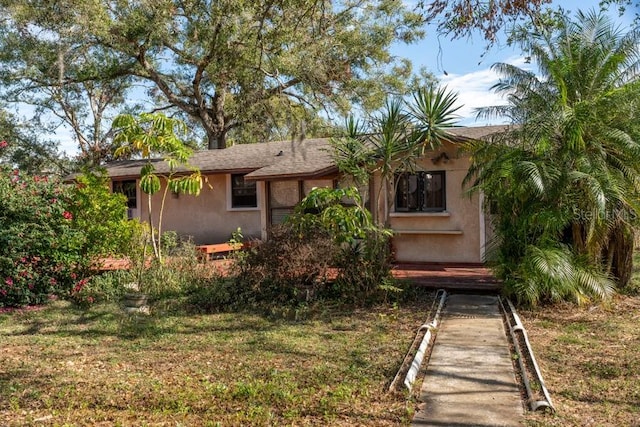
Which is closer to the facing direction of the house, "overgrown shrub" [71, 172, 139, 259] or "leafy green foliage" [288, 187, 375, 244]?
the leafy green foliage

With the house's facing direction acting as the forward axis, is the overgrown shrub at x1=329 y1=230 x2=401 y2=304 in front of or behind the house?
in front

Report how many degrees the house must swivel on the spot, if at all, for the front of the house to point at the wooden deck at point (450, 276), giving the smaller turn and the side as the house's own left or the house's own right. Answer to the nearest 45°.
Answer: approximately 45° to the house's own left

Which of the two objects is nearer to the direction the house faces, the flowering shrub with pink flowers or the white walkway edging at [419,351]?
the white walkway edging

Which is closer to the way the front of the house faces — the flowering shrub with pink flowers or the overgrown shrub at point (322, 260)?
the overgrown shrub

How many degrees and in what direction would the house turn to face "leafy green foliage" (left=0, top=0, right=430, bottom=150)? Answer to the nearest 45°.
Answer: approximately 135° to its right

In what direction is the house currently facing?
toward the camera

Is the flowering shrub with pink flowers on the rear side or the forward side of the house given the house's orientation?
on the forward side

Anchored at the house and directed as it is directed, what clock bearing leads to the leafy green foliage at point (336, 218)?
The leafy green foliage is roughly at 12 o'clock from the house.

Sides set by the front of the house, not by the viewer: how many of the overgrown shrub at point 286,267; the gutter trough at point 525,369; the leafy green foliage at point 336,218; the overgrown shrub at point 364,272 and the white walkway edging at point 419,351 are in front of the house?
5

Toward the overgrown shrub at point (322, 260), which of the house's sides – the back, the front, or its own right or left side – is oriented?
front

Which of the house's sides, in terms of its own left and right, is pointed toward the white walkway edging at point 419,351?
front

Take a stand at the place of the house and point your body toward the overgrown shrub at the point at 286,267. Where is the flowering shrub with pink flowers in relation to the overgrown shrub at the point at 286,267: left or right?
right

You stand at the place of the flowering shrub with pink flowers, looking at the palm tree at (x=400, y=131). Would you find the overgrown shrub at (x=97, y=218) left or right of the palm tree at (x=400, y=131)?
left

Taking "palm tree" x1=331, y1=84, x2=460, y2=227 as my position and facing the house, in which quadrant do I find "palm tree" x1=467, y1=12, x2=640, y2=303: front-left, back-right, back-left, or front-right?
back-right

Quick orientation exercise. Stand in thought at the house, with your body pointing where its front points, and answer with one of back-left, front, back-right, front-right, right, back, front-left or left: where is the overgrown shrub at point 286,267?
front

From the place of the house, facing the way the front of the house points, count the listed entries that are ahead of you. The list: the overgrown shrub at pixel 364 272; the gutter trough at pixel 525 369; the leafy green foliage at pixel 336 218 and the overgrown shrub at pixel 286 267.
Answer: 4
